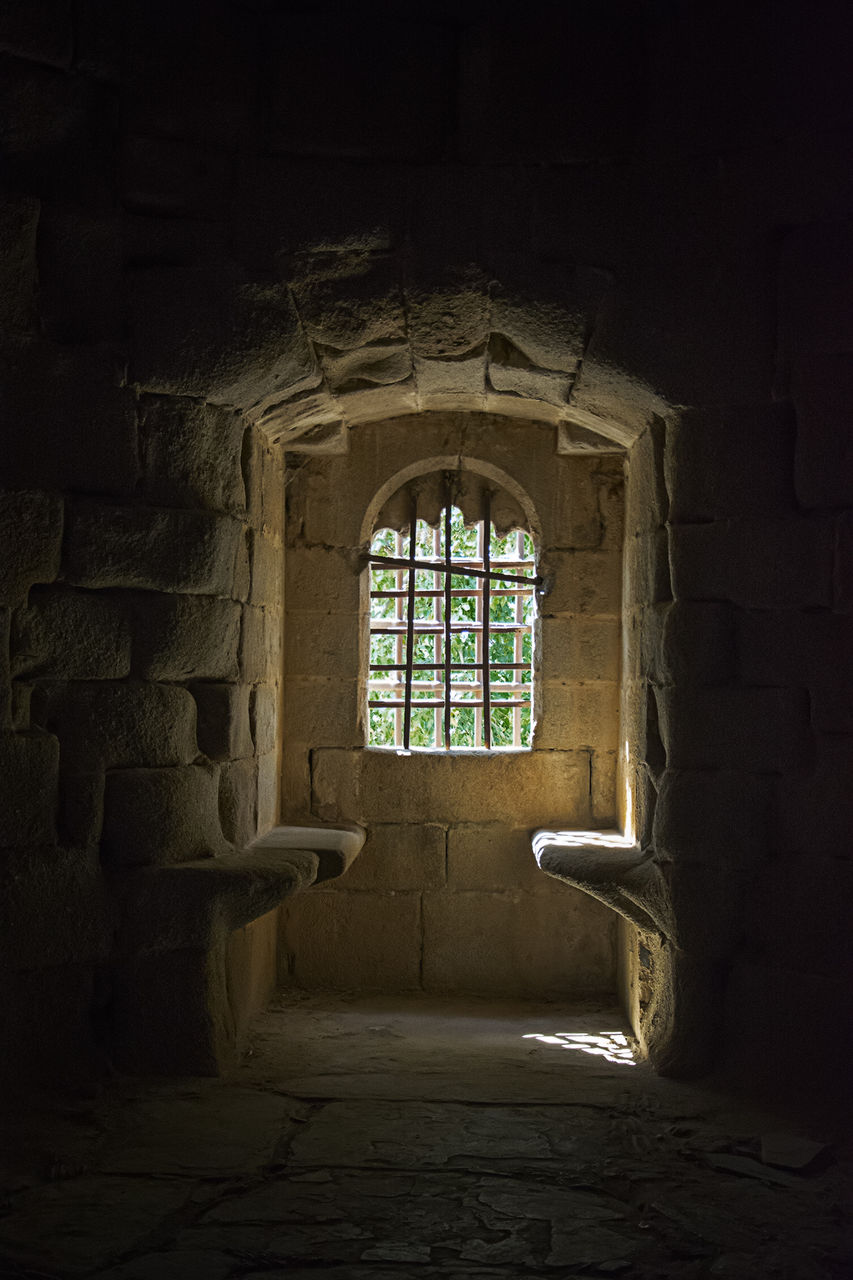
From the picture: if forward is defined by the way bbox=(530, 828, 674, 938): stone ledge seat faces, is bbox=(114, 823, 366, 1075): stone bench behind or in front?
in front

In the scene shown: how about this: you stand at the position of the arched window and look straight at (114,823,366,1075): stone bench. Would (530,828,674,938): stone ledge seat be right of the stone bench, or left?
left

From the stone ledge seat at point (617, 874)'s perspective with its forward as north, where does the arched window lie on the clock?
The arched window is roughly at 2 o'clock from the stone ledge seat.

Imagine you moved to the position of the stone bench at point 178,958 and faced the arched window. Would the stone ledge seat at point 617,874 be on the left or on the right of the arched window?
right

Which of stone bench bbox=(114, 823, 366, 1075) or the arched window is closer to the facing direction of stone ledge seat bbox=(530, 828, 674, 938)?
the stone bench

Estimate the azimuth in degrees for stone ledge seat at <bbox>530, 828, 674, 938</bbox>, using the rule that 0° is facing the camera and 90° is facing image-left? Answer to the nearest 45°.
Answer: approximately 90°
